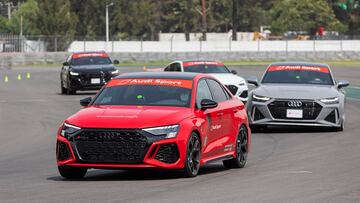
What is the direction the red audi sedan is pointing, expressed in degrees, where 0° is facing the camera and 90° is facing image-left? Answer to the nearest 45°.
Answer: approximately 45°

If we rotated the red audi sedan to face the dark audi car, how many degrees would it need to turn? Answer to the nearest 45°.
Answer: approximately 135° to its right

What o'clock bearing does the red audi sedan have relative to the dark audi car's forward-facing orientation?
The red audi sedan is roughly at 12 o'clock from the dark audi car.
